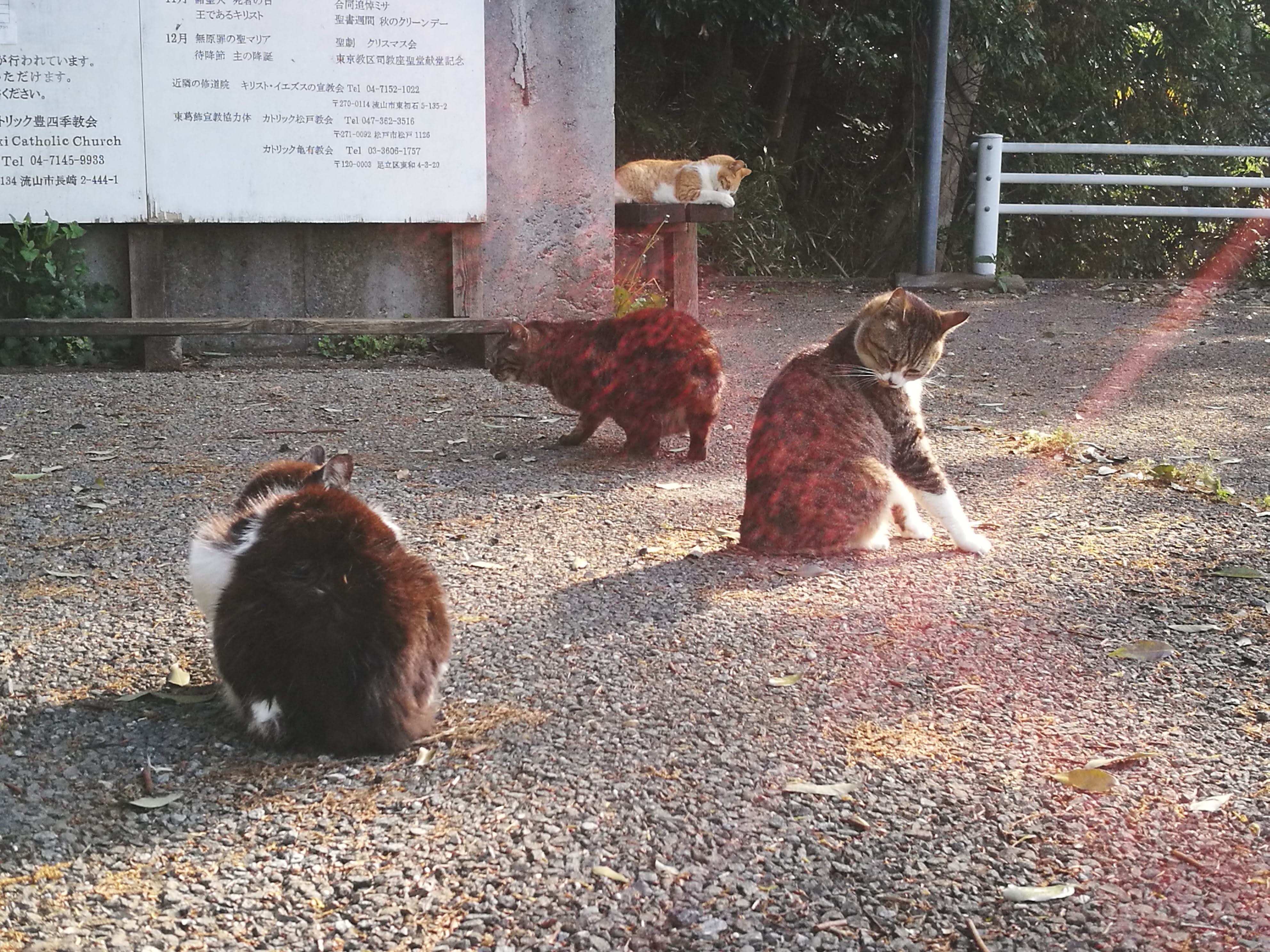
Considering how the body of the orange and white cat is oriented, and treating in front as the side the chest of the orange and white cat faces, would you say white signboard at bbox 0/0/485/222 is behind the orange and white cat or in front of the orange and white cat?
behind

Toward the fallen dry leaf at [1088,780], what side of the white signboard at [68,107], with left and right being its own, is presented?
front

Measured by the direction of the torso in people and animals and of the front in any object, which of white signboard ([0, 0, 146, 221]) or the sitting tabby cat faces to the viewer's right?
the sitting tabby cat

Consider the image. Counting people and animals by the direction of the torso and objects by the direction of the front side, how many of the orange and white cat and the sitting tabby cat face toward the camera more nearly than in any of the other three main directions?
0

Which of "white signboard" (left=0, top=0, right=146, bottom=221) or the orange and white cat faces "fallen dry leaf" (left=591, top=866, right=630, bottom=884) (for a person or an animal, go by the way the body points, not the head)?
the white signboard

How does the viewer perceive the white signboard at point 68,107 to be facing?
facing the viewer

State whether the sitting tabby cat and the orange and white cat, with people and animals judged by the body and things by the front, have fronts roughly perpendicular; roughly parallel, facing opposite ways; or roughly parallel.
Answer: roughly parallel

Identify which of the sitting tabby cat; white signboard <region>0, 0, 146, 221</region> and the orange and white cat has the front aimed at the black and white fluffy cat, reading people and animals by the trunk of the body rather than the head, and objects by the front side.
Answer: the white signboard

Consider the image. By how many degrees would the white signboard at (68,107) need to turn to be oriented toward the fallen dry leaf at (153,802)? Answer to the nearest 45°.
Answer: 0° — it already faces it

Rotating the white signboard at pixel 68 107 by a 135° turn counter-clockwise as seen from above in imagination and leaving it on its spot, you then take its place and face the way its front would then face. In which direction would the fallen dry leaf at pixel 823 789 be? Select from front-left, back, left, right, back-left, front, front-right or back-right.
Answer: back-right

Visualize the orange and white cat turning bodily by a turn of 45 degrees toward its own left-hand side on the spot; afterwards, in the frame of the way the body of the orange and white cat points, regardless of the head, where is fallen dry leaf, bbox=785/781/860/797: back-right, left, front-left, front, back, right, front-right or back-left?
back-right

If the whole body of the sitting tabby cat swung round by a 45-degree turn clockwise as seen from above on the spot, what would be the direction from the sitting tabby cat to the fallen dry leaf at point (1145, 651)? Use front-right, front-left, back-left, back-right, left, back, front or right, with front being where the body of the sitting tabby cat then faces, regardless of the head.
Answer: front

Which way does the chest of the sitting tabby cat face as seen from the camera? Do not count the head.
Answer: to the viewer's right

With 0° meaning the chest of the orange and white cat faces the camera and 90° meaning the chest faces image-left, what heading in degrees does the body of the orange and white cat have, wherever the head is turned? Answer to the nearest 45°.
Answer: approximately 270°

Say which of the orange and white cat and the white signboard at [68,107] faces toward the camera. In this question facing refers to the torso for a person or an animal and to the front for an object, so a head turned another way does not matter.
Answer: the white signboard
